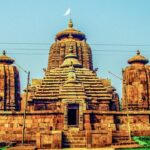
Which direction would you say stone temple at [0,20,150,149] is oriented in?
toward the camera
